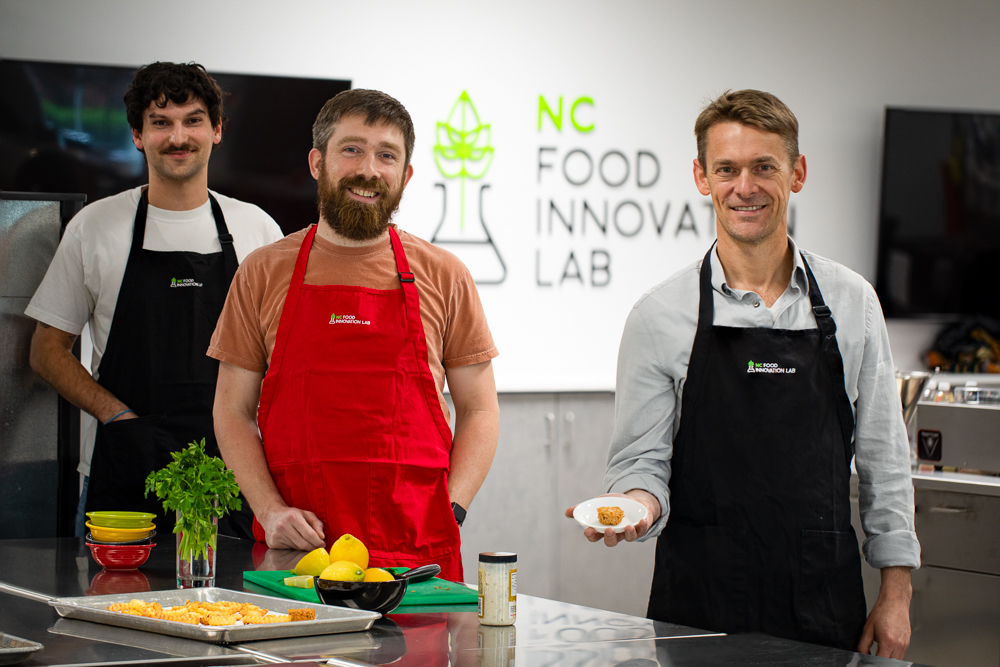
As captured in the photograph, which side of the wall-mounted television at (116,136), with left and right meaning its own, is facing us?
front

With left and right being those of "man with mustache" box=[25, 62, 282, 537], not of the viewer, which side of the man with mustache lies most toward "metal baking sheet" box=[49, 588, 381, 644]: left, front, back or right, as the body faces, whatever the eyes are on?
front

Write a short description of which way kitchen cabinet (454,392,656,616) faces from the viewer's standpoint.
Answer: facing the viewer

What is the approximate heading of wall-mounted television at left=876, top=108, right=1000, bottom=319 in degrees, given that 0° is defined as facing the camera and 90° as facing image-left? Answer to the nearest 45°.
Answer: approximately 0°

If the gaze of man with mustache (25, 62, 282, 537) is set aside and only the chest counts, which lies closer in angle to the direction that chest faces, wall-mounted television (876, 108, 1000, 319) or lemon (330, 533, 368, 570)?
the lemon

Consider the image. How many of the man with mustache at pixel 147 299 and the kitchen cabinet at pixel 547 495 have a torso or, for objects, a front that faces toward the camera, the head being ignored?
2

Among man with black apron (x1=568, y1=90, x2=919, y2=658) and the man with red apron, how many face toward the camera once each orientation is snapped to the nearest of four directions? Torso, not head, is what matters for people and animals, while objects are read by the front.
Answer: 2

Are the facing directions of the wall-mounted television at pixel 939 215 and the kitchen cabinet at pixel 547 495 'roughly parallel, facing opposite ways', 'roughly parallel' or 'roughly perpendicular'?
roughly parallel

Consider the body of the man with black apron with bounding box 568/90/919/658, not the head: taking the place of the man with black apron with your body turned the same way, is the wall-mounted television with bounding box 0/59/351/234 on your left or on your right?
on your right

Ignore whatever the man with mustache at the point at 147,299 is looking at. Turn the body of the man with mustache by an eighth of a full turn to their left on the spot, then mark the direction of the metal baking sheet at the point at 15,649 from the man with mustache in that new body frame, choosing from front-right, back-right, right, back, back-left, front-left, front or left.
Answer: front-right

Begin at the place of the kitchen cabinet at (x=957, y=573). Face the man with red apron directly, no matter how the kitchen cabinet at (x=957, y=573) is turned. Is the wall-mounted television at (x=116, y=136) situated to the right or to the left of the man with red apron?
right
